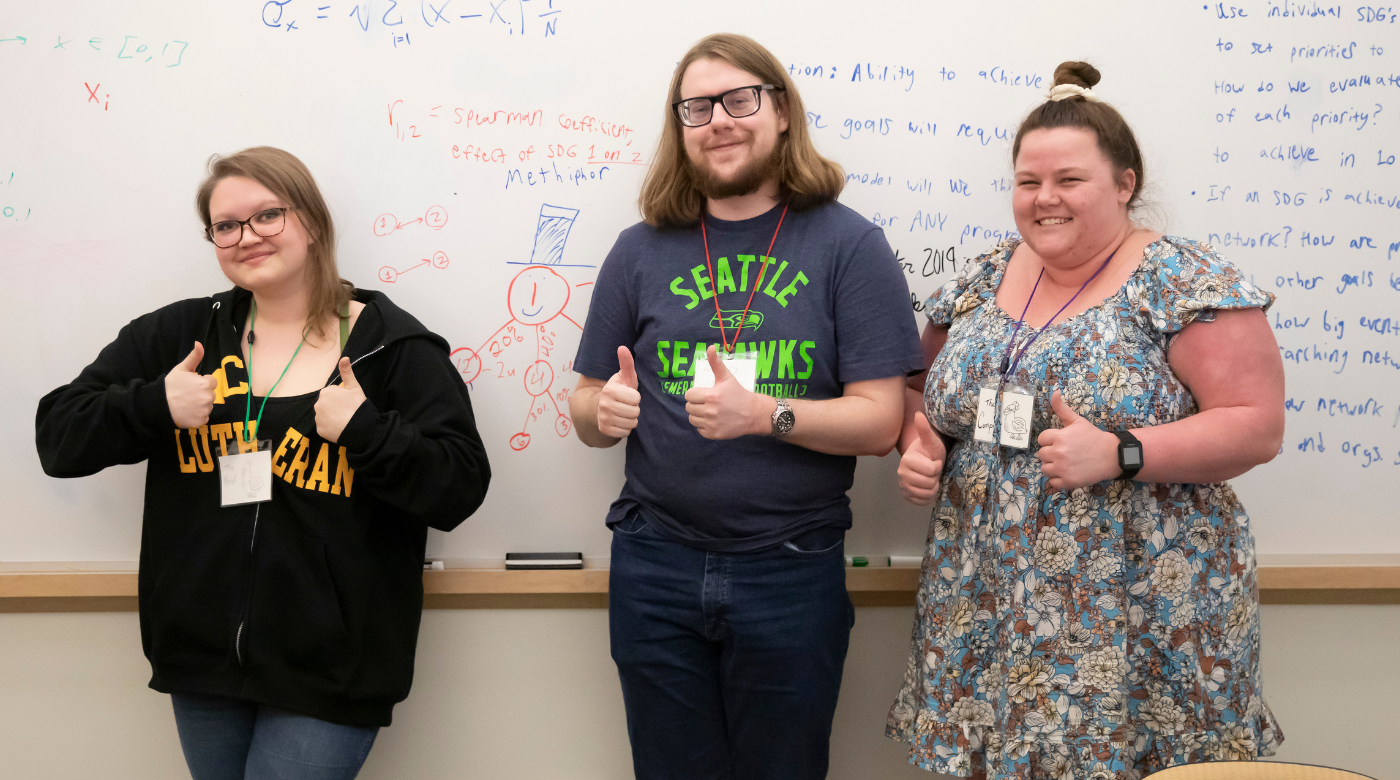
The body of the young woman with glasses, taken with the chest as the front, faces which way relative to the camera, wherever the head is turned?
toward the camera

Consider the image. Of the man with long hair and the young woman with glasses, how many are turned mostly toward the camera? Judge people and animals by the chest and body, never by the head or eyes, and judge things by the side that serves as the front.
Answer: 2

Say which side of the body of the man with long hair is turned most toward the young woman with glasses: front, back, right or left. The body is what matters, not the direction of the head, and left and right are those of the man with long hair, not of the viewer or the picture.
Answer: right

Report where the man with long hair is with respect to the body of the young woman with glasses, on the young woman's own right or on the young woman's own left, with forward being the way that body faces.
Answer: on the young woman's own left

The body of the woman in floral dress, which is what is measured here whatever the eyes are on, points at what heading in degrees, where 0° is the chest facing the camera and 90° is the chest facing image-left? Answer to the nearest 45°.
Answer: approximately 45°
